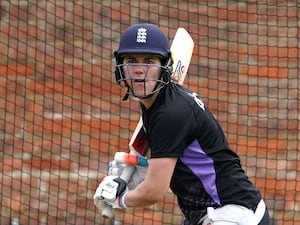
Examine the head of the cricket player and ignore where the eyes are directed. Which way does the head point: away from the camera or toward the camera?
toward the camera

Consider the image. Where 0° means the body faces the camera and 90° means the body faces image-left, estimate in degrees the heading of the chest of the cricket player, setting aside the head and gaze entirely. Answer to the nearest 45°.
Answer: approximately 90°
